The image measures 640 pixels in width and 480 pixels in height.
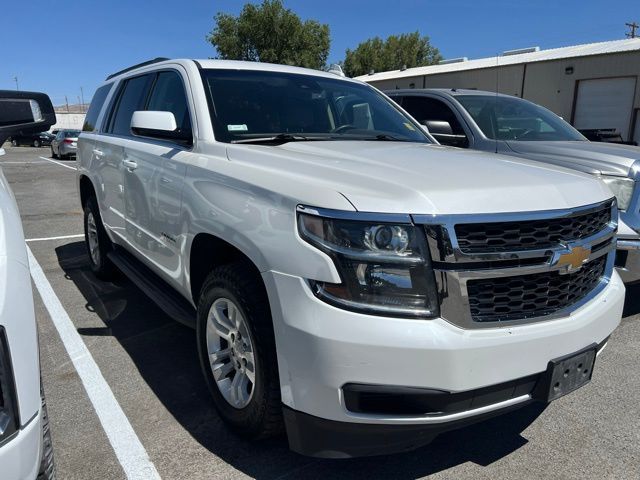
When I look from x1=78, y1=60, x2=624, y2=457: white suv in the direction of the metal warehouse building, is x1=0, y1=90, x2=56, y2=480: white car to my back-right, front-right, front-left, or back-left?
back-left

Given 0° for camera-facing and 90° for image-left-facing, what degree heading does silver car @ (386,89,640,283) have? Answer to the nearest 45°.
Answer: approximately 315°

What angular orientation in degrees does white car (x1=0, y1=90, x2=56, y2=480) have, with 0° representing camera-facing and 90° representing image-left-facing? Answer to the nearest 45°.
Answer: approximately 0°

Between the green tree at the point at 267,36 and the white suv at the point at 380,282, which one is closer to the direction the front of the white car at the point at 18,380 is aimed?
the white suv

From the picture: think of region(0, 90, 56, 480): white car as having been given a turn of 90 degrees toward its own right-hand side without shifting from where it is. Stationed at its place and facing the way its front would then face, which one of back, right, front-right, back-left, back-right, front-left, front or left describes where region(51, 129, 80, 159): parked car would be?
right

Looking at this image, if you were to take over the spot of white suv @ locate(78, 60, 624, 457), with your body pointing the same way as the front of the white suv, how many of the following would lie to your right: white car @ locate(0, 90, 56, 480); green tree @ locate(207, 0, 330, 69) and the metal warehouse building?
1

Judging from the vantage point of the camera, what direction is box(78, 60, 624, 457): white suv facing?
facing the viewer and to the right of the viewer

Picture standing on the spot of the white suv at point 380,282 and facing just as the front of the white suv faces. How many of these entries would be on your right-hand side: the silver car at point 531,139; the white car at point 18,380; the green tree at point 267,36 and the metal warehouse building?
1

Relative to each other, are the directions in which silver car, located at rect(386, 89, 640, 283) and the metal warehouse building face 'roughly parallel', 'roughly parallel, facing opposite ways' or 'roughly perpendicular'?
roughly perpendicular

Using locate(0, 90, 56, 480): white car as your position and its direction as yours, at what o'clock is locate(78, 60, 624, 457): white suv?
The white suv is roughly at 9 o'clock from the white car.

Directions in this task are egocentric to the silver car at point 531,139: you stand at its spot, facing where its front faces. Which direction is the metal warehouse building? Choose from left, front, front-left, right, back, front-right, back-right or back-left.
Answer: back-left

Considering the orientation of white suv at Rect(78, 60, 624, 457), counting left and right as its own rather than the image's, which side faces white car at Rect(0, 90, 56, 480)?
right

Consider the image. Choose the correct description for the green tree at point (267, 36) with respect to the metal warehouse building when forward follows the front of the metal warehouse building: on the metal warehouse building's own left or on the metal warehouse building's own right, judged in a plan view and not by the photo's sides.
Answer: on the metal warehouse building's own right

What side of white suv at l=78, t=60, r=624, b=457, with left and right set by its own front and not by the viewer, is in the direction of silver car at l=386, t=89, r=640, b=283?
left
